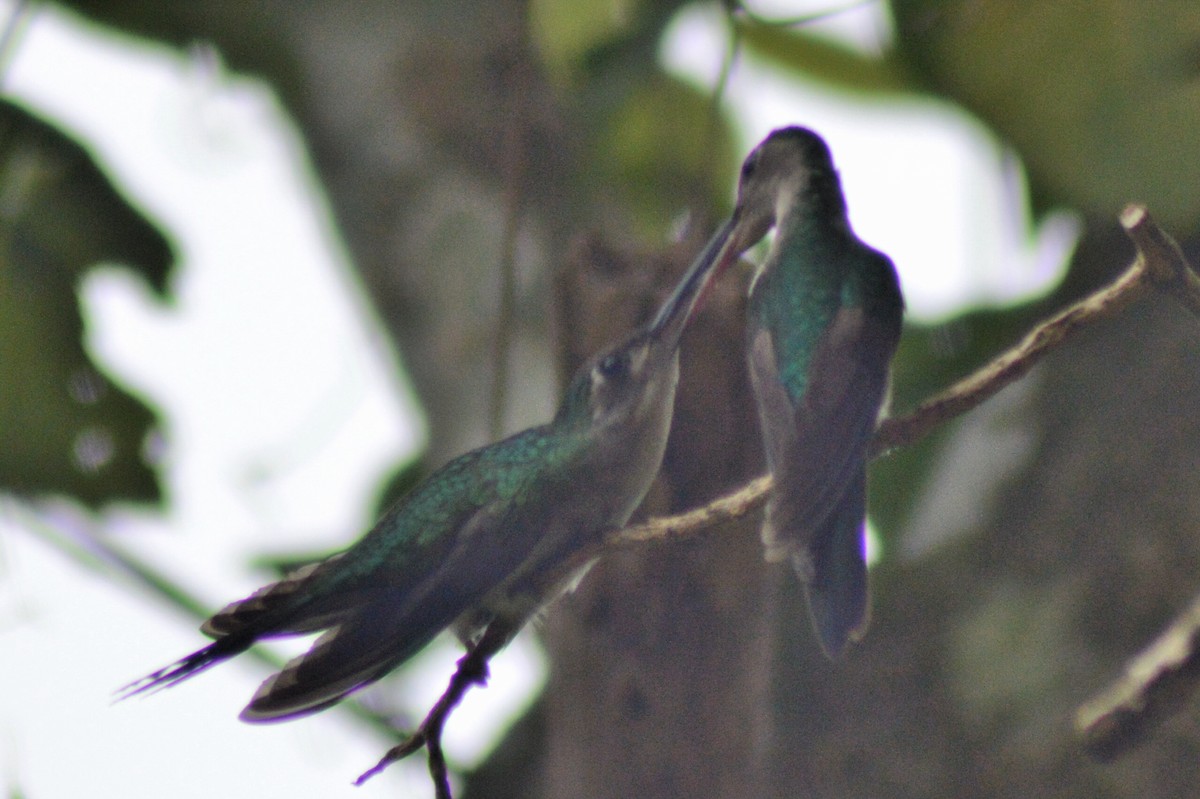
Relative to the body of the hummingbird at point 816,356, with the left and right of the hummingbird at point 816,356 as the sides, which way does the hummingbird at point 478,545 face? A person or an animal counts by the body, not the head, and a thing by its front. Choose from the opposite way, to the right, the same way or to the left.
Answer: to the right

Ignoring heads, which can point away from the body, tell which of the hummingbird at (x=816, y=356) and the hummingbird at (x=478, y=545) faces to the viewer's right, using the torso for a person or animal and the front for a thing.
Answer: the hummingbird at (x=478, y=545)

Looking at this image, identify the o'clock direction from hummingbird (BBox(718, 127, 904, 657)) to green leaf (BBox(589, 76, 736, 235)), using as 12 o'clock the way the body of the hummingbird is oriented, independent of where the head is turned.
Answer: The green leaf is roughly at 12 o'clock from the hummingbird.

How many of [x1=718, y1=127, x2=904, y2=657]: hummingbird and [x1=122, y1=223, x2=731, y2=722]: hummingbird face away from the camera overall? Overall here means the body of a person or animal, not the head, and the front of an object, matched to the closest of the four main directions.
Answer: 1

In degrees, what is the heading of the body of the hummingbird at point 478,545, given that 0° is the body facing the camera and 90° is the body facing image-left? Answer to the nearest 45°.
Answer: approximately 270°

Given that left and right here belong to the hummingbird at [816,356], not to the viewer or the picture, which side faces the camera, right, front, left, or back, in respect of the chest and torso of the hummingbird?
back
